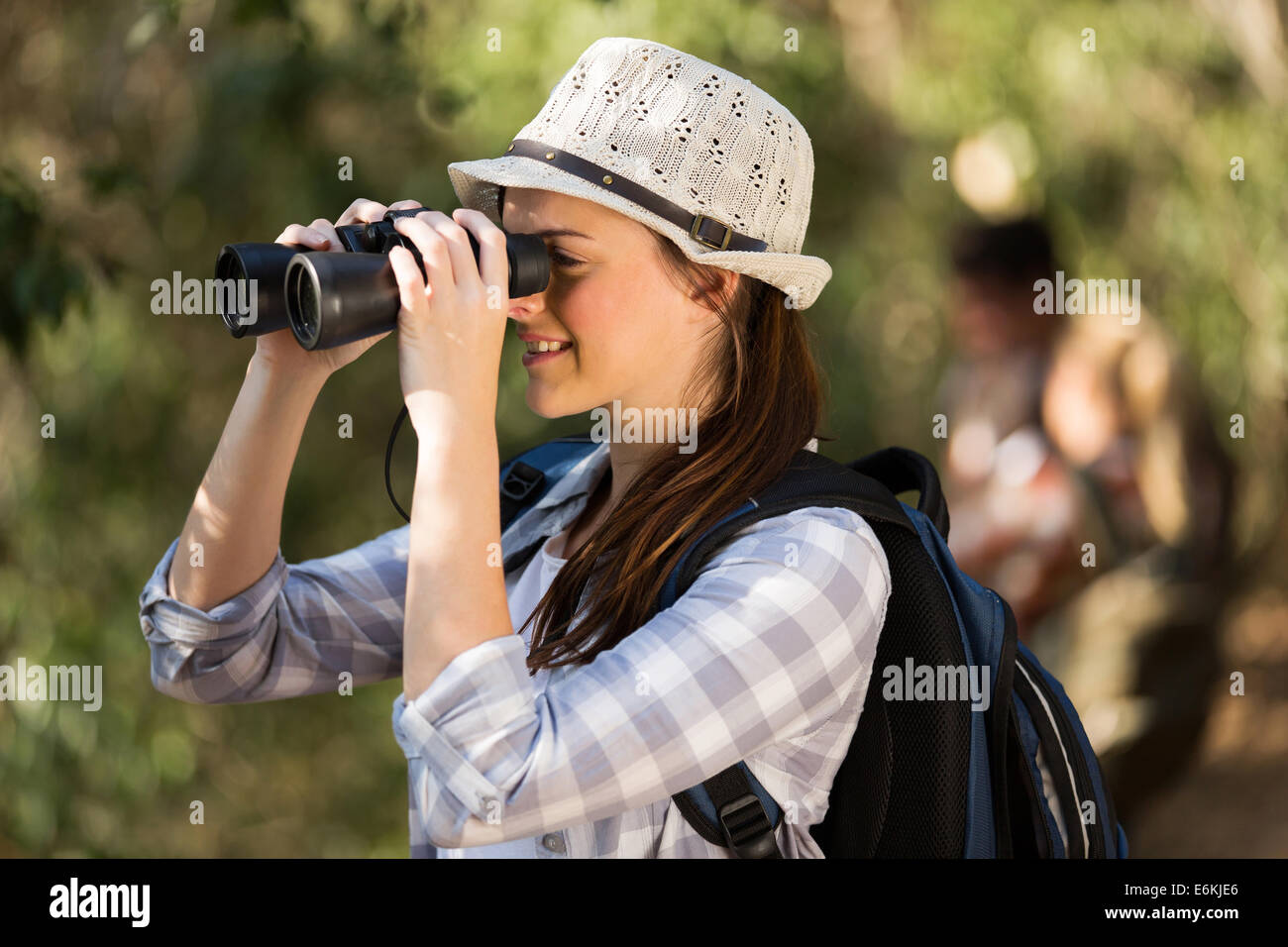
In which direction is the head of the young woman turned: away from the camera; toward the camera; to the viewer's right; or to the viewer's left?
to the viewer's left
